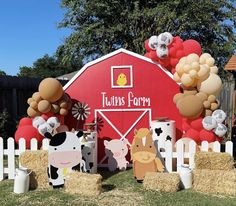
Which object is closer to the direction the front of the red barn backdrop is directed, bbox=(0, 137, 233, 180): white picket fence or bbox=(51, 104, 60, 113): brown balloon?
the white picket fence

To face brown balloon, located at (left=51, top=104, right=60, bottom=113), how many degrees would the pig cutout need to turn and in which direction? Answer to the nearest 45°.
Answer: approximately 90° to its right

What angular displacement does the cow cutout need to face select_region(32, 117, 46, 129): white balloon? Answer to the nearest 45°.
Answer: approximately 180°

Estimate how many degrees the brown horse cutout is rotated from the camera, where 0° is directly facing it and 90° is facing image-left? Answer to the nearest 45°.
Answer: approximately 0°

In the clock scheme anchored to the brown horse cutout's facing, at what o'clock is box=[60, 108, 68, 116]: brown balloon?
The brown balloon is roughly at 4 o'clock from the brown horse cutout.

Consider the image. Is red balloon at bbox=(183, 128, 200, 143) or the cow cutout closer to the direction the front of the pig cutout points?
the cow cutout

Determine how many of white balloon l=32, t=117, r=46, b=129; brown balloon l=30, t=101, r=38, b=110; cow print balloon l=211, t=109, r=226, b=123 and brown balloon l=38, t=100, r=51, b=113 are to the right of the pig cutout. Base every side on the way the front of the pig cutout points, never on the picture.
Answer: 3

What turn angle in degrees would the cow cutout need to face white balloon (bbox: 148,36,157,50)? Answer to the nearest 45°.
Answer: approximately 135° to its left

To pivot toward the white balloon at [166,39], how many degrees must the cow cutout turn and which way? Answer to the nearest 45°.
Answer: approximately 135° to its left

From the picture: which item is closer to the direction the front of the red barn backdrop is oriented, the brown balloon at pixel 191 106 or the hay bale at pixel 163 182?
the hay bale

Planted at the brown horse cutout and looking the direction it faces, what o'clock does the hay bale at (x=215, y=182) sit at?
The hay bale is roughly at 10 o'clock from the brown horse cutout.
